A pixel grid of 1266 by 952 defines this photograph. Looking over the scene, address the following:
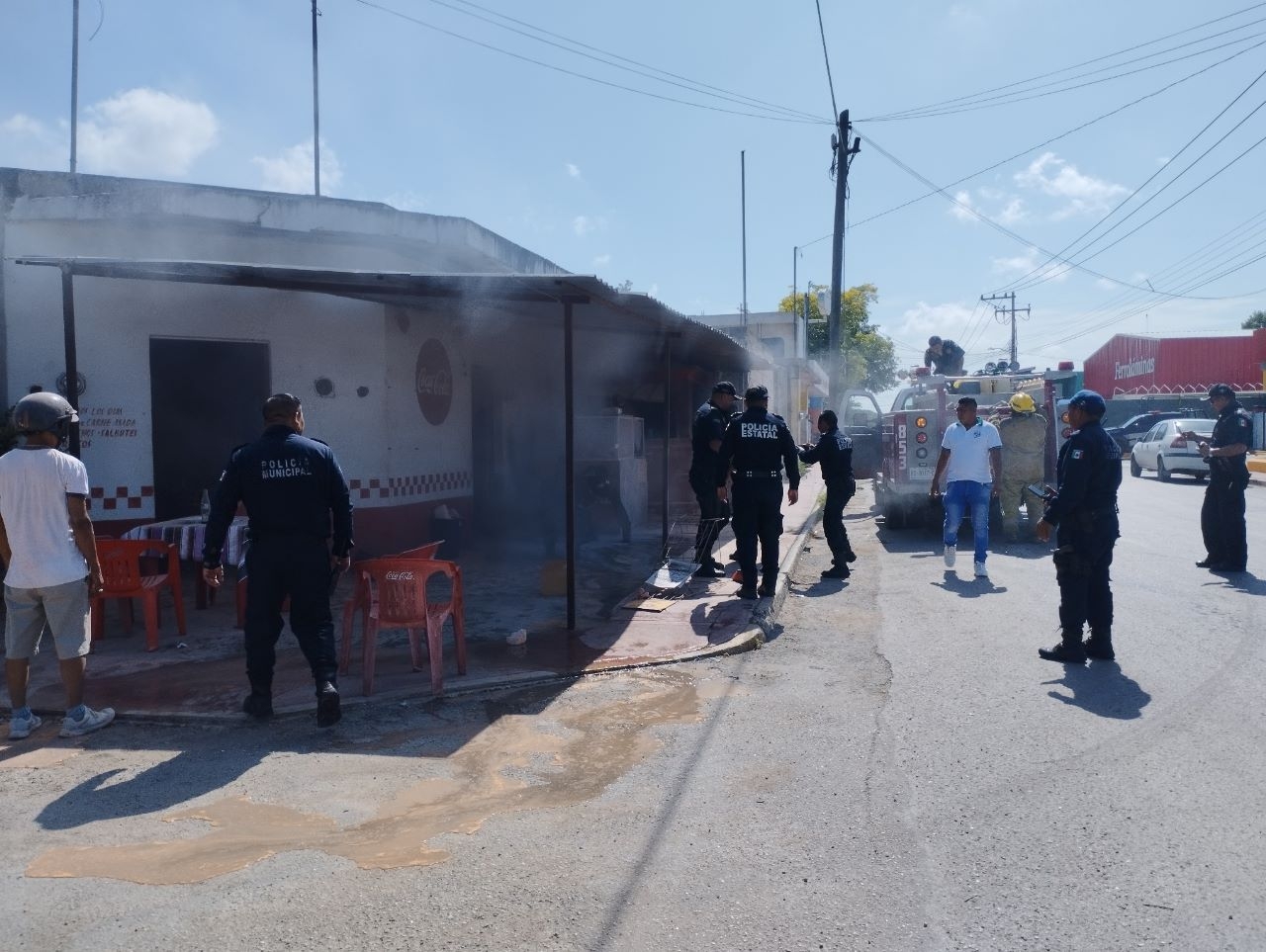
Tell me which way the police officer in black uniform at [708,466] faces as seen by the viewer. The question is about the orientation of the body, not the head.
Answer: to the viewer's right

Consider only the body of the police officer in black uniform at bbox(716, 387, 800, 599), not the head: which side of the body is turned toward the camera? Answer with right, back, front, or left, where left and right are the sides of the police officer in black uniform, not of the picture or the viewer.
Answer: back

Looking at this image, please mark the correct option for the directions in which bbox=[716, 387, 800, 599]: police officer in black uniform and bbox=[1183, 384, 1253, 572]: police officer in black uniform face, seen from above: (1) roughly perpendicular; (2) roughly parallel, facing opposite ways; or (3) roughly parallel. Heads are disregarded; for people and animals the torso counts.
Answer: roughly perpendicular

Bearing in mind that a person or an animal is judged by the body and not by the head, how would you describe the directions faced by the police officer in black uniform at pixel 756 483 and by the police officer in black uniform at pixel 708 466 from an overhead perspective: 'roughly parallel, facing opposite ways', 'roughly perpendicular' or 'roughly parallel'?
roughly perpendicular

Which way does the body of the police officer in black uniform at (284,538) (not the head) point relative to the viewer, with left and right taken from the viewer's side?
facing away from the viewer
